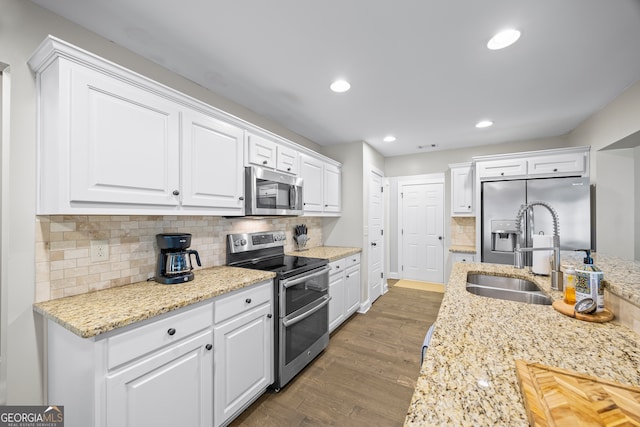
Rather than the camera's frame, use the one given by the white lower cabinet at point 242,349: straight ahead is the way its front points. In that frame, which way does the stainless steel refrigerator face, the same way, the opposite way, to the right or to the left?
to the right

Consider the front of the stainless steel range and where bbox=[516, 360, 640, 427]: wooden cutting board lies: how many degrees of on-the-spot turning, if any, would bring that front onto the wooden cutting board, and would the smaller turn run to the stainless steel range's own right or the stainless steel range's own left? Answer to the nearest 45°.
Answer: approximately 45° to the stainless steel range's own right

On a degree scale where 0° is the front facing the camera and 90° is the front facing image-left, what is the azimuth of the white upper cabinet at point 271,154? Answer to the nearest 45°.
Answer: approximately 315°

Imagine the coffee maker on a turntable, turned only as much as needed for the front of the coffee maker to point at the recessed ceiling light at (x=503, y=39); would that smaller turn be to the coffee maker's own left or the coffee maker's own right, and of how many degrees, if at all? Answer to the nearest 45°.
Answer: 0° — it already faces it

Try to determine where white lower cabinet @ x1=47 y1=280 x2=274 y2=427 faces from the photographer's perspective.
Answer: facing the viewer and to the right of the viewer

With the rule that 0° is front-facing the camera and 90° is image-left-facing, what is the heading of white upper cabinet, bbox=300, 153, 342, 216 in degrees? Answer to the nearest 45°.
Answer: approximately 315°

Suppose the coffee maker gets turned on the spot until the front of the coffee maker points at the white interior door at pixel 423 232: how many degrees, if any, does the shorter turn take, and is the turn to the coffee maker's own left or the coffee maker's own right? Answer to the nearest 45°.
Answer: approximately 45° to the coffee maker's own left

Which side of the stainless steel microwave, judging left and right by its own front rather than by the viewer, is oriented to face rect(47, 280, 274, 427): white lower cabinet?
right

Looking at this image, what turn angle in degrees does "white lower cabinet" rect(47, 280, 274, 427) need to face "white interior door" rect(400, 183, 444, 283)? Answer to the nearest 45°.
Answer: approximately 45° to its left

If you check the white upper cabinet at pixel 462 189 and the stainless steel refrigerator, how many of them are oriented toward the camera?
2

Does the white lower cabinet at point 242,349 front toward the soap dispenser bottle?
yes

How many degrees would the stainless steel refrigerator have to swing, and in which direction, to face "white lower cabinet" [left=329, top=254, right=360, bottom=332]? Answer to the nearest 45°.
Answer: approximately 45° to its right

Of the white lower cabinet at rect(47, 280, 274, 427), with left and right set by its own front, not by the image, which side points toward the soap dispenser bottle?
front

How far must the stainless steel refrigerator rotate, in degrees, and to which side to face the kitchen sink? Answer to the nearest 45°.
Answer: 0° — it already faces it

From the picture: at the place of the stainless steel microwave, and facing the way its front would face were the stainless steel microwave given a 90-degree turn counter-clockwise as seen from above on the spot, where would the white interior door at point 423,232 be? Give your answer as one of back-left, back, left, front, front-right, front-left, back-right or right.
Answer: front

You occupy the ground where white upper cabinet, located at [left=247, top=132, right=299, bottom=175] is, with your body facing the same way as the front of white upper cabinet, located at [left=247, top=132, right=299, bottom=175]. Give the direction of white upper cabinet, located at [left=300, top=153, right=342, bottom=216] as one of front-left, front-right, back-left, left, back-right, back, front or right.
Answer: left

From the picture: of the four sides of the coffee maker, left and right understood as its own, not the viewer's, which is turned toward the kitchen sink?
front
